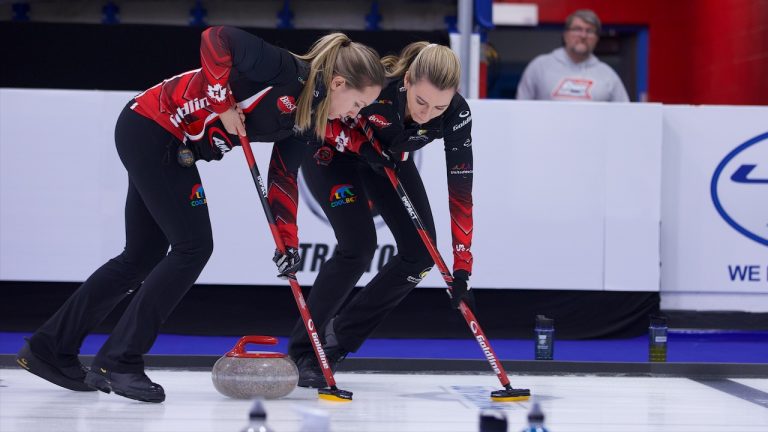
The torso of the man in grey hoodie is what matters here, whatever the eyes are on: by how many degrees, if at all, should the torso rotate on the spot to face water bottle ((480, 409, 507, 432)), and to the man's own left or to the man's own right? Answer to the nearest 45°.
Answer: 0° — they already face it

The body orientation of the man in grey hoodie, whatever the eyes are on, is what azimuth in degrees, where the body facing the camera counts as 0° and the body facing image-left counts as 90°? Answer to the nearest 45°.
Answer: approximately 0°

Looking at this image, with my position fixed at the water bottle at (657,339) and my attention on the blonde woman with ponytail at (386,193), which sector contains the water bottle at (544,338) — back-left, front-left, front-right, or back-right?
front-right

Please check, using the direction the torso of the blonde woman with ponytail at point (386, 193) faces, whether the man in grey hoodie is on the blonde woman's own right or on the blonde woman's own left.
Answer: on the blonde woman's own left

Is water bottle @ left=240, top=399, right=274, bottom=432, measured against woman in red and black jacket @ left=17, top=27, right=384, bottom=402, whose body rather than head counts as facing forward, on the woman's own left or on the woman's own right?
on the woman's own right

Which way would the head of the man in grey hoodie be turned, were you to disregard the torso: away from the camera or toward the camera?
toward the camera

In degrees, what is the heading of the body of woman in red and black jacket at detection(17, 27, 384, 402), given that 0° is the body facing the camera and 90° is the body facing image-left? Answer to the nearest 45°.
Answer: approximately 270°

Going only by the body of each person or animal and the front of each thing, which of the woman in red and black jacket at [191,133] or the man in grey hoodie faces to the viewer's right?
the woman in red and black jacket

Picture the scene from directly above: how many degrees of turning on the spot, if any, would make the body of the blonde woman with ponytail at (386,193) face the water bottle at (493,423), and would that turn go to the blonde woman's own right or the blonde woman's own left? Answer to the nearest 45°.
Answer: approximately 45° to the blonde woman's own right

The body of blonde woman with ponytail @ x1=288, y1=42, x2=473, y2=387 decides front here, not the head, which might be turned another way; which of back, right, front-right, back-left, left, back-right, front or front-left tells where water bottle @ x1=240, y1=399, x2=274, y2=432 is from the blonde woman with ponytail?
front-right

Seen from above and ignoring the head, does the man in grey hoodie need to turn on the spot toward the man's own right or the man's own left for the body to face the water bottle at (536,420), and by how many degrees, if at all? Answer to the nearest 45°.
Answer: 0° — they already face it

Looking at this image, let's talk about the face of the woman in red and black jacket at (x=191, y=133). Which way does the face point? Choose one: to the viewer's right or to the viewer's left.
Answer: to the viewer's right

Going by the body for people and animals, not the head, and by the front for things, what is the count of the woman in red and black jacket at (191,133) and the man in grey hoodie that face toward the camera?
1

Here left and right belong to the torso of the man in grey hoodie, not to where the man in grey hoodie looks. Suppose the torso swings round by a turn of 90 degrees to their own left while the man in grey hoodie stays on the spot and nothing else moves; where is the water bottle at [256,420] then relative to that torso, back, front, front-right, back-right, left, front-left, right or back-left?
right
